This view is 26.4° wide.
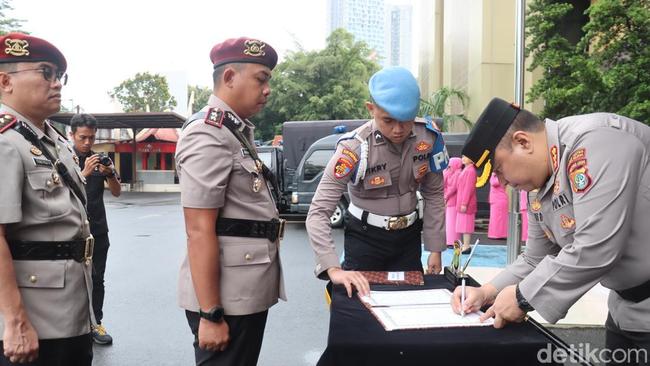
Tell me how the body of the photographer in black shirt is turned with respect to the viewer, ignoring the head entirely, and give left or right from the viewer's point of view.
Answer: facing the viewer and to the right of the viewer

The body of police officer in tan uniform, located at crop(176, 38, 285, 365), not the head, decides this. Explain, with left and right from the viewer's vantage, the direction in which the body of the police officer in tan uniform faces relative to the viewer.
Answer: facing to the right of the viewer

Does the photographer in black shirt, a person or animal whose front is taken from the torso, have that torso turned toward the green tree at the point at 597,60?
no

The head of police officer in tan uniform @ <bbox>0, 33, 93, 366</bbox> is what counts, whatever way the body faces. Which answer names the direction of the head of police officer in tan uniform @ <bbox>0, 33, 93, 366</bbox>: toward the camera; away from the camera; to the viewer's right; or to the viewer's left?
to the viewer's right

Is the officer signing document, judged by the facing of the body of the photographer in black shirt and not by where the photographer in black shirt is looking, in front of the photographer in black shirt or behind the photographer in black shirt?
in front

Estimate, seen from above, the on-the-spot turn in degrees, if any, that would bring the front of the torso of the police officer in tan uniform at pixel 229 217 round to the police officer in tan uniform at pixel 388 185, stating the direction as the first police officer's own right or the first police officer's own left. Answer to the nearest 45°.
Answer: approximately 45° to the first police officer's own left

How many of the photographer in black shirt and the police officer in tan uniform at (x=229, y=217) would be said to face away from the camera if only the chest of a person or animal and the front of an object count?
0

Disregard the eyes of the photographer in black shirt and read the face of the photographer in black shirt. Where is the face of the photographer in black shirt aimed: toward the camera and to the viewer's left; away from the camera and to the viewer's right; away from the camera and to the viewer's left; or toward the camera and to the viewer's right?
toward the camera and to the viewer's right

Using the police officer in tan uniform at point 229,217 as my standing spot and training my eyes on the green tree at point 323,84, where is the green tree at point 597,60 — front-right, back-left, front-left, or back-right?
front-right

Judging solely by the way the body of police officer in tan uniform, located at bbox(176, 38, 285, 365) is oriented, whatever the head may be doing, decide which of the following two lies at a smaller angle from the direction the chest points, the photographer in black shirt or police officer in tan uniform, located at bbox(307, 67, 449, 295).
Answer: the police officer in tan uniform

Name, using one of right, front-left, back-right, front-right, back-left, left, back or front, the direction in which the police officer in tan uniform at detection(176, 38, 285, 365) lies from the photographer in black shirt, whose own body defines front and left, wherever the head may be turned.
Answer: front-right

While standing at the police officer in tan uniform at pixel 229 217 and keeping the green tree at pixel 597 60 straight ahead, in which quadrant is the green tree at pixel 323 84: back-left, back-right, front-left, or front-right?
front-left

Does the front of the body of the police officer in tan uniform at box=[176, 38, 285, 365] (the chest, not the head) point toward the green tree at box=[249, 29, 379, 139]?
no
